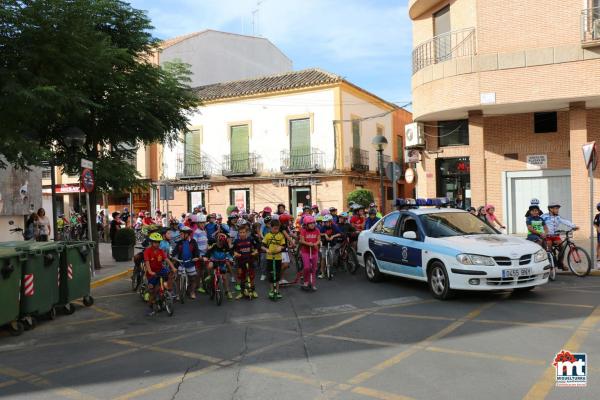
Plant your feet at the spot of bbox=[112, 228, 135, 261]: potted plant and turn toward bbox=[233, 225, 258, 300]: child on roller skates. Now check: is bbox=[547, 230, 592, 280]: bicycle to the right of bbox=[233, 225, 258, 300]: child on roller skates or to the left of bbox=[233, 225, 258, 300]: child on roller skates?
left

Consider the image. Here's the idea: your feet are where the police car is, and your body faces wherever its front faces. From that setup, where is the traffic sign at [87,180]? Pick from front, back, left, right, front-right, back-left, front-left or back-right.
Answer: back-right

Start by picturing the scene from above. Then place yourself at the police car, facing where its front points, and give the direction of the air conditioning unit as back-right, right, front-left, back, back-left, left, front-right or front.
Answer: back-left

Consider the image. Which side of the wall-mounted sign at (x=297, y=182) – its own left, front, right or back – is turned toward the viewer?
front

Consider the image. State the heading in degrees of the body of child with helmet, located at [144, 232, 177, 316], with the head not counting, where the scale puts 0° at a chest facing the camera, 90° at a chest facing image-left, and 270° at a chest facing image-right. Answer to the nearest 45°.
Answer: approximately 0°

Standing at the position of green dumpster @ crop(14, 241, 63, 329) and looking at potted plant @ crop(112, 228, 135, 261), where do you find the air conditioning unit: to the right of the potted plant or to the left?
right

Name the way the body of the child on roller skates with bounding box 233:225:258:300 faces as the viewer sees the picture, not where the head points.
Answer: toward the camera

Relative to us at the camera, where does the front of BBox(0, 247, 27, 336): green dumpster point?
facing to the right of the viewer

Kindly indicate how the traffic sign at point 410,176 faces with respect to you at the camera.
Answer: facing the viewer

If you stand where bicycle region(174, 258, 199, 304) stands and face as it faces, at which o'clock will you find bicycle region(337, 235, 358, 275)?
bicycle region(337, 235, 358, 275) is roughly at 8 o'clock from bicycle region(174, 258, 199, 304).

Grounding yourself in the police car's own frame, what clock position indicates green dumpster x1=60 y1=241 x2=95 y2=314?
The green dumpster is roughly at 4 o'clock from the police car.

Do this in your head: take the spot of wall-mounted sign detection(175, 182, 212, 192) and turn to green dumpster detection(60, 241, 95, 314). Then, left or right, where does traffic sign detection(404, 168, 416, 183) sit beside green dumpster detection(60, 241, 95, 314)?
left

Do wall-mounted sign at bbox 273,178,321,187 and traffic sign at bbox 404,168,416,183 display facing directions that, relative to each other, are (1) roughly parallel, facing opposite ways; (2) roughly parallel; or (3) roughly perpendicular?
roughly parallel

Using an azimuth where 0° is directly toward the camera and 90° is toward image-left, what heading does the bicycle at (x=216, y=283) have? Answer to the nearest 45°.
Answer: approximately 0°
